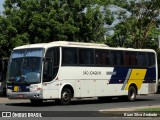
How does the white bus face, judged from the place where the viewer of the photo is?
facing the viewer and to the left of the viewer

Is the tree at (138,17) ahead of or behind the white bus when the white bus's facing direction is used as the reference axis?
behind

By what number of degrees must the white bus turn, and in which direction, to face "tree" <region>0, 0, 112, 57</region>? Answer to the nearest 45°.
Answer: approximately 135° to its right
